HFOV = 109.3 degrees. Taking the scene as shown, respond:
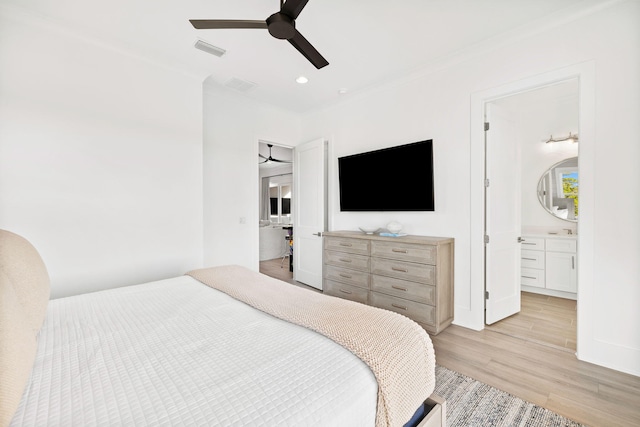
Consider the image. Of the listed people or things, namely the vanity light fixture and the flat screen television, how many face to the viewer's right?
0

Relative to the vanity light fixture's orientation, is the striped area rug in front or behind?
in front

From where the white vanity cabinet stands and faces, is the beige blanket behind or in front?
in front

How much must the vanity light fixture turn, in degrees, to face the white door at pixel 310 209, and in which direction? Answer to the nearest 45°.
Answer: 0° — it already faces it

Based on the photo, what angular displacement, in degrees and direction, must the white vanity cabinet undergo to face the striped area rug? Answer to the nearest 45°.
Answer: approximately 45° to its left

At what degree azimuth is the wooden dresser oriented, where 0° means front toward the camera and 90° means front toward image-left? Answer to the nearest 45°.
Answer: approximately 45°

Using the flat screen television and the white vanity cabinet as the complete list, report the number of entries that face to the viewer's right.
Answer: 0

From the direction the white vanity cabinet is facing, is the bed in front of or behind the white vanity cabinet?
in front
